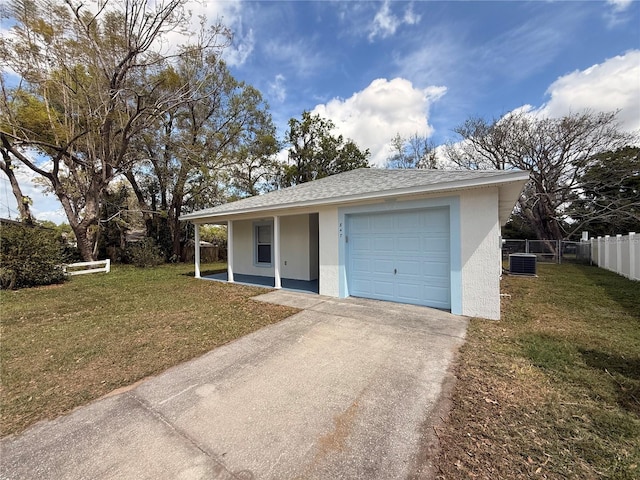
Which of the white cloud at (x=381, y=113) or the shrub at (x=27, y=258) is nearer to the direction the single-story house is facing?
the shrub

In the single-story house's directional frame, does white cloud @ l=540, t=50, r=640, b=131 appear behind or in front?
behind

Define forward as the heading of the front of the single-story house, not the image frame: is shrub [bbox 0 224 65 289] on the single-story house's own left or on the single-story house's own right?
on the single-story house's own right

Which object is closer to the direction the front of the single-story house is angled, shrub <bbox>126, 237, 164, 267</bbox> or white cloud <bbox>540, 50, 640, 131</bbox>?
the shrub

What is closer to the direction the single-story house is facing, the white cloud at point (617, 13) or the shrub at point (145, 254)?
the shrub

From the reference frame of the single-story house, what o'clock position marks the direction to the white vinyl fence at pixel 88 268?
The white vinyl fence is roughly at 2 o'clock from the single-story house.

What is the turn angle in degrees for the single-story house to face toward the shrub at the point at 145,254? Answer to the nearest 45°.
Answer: approximately 90° to its right

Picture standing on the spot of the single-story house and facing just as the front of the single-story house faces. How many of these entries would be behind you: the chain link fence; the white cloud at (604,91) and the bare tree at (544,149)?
3

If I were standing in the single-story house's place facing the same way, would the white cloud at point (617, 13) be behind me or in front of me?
behind

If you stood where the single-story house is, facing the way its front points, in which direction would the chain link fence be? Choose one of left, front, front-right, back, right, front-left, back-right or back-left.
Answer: back

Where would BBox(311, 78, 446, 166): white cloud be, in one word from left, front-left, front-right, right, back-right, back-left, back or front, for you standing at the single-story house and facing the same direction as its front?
back-right

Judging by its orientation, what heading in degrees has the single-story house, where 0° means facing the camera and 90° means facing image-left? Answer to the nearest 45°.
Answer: approximately 45°
